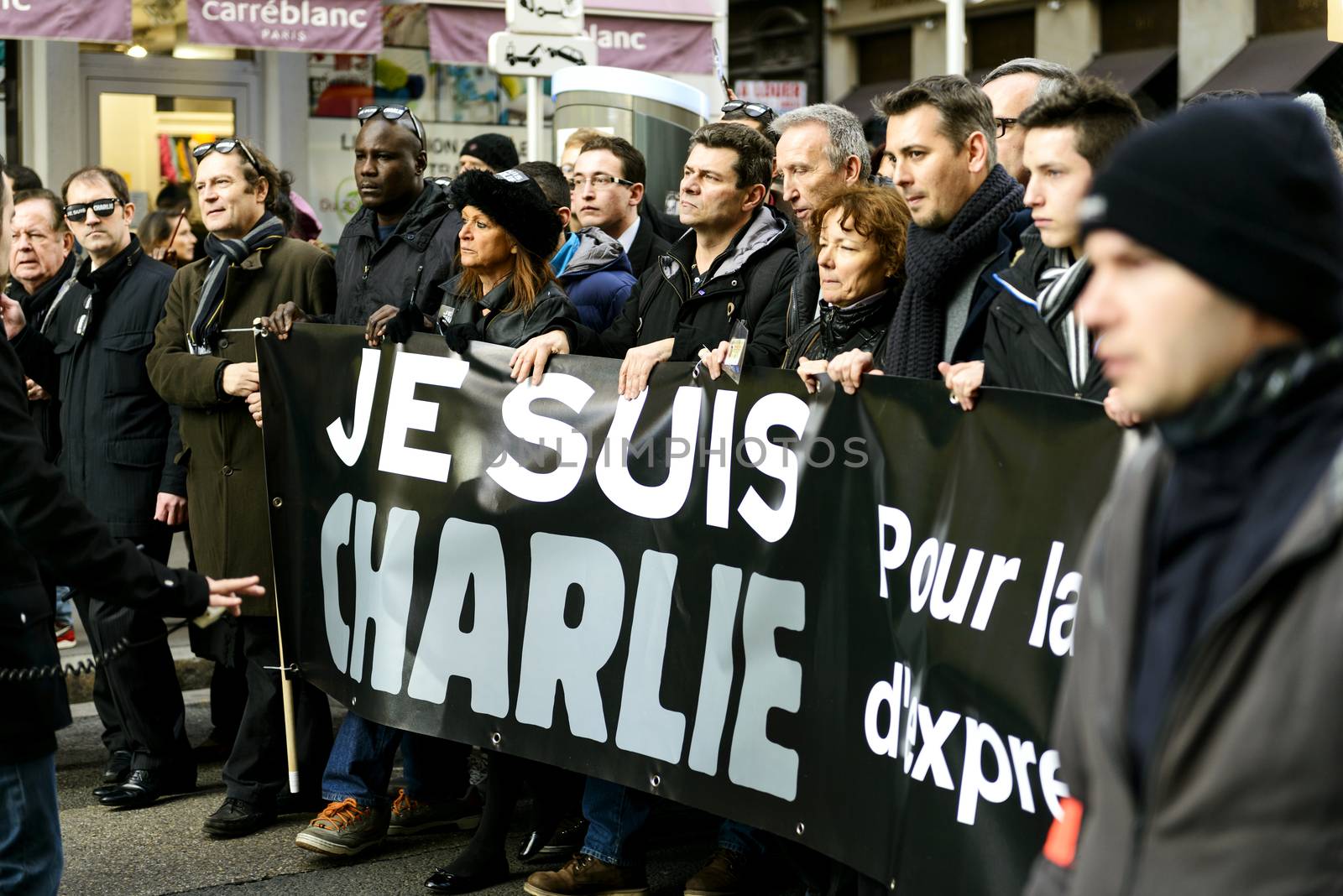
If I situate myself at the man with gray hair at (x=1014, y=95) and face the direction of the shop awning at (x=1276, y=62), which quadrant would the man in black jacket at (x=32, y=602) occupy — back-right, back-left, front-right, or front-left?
back-left

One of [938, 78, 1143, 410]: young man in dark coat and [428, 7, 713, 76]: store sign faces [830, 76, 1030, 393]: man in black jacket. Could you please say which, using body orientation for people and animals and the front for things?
the store sign

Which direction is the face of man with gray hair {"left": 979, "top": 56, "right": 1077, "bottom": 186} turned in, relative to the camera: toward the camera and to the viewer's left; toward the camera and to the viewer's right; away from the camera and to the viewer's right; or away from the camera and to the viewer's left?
toward the camera and to the viewer's left

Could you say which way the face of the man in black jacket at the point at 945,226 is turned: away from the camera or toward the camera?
toward the camera

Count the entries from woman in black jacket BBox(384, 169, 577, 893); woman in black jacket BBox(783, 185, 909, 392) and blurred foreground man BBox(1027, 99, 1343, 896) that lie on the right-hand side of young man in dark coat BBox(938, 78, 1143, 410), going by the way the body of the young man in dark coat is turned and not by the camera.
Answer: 2

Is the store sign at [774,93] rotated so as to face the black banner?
yes

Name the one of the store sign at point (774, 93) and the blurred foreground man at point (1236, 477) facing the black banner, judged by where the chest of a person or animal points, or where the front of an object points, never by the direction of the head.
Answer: the store sign

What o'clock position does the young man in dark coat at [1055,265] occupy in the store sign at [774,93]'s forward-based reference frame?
The young man in dark coat is roughly at 12 o'clock from the store sign.

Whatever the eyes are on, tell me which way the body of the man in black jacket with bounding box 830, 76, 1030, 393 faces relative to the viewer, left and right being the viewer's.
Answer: facing the viewer and to the left of the viewer

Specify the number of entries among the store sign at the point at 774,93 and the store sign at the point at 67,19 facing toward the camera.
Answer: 2

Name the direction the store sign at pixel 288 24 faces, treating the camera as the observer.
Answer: facing the viewer

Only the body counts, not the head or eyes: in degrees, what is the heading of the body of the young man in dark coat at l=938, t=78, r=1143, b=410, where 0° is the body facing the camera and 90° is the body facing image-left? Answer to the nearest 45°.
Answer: approximately 45°

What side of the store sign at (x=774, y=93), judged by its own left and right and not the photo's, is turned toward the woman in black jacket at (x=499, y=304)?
front

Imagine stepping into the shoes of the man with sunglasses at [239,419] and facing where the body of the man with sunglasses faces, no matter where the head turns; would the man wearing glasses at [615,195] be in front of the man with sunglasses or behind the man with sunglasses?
behind

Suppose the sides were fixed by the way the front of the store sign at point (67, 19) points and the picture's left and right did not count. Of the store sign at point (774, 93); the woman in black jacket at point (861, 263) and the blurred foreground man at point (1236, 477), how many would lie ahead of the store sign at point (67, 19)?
2

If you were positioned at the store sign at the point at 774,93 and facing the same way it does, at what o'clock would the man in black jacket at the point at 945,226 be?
The man in black jacket is roughly at 12 o'clock from the store sign.
